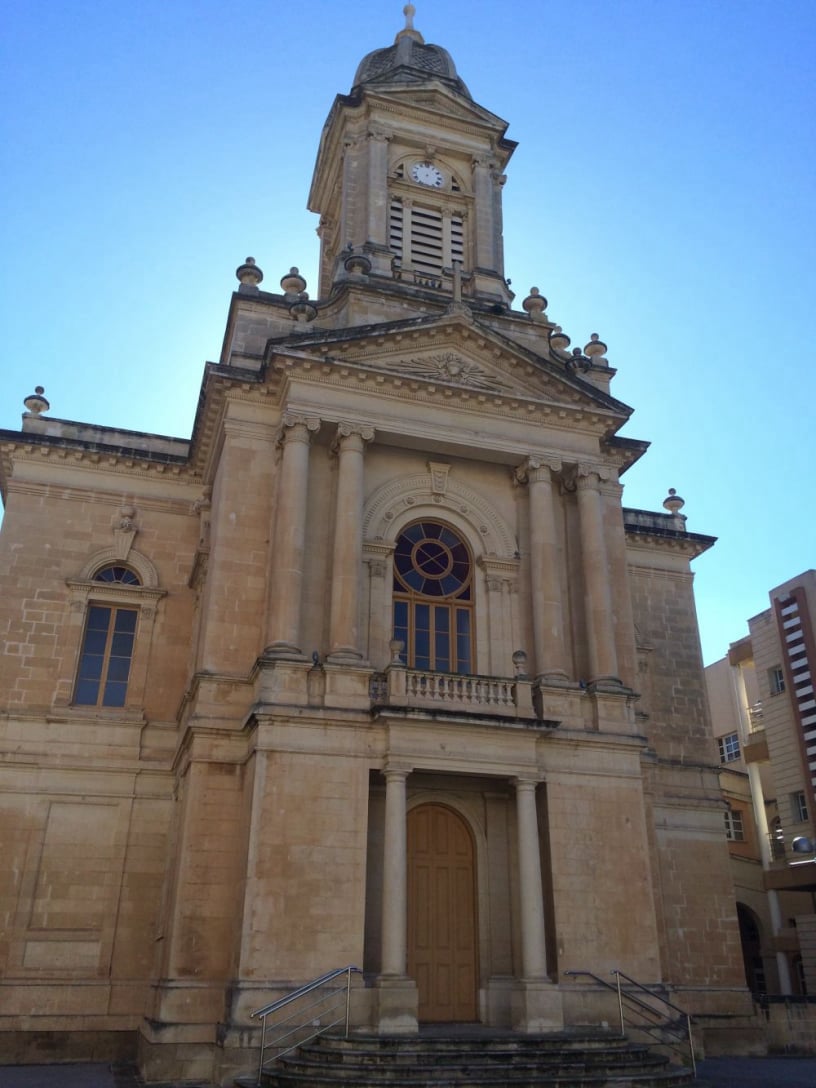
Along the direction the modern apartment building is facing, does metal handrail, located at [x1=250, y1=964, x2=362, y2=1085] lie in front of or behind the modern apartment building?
in front

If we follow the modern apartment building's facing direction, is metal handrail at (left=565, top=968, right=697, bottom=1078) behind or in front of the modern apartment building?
in front

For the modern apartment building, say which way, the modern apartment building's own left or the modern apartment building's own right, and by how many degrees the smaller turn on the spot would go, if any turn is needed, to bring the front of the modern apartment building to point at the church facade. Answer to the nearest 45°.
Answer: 0° — it already faces it
